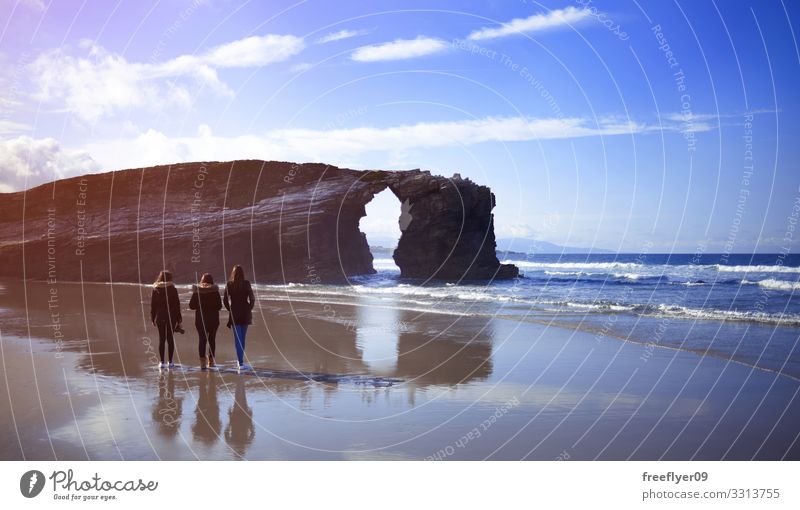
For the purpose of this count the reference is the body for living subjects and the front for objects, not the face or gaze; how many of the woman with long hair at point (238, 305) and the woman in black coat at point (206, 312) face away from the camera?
2

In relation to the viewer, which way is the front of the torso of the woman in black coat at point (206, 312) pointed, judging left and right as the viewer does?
facing away from the viewer

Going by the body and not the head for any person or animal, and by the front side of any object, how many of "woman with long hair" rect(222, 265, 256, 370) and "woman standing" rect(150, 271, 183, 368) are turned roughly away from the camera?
2

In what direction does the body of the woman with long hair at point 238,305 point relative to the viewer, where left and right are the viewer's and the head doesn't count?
facing away from the viewer

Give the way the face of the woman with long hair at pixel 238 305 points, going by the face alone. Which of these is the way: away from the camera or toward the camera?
away from the camera

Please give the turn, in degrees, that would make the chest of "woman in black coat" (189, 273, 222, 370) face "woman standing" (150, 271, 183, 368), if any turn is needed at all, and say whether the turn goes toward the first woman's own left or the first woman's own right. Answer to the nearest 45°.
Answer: approximately 90° to the first woman's own left

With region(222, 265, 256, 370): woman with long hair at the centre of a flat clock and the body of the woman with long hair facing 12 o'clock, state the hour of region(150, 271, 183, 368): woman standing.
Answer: The woman standing is roughly at 9 o'clock from the woman with long hair.

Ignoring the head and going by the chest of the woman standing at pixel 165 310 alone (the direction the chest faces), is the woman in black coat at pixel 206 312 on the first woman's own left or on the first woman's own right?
on the first woman's own right

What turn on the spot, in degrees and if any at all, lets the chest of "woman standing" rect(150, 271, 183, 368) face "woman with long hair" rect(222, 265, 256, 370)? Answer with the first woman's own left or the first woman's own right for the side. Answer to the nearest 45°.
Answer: approximately 90° to the first woman's own right

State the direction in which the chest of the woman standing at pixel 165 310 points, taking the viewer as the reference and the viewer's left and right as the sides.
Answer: facing away from the viewer
